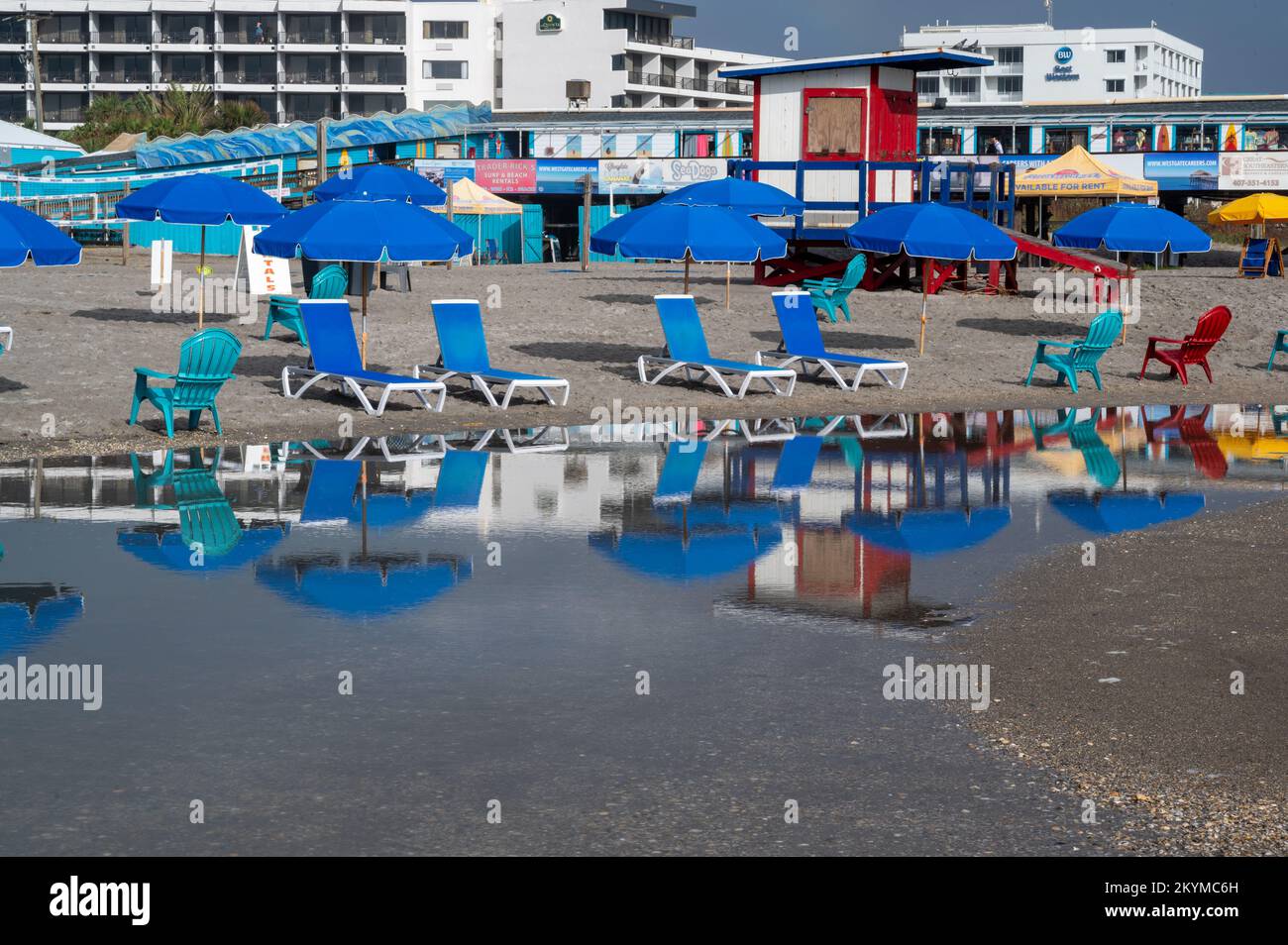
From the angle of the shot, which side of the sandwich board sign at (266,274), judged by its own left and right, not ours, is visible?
front

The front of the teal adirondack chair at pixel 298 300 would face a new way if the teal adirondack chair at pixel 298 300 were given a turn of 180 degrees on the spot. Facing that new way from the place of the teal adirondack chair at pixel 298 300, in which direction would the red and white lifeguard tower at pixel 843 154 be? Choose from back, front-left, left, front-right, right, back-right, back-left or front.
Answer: front

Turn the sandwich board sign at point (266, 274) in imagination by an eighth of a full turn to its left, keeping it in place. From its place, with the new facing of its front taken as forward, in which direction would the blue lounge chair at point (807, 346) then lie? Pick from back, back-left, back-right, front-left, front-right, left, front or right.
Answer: front

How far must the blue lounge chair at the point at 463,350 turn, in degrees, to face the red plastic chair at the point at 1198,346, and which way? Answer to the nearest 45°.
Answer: approximately 45° to its left

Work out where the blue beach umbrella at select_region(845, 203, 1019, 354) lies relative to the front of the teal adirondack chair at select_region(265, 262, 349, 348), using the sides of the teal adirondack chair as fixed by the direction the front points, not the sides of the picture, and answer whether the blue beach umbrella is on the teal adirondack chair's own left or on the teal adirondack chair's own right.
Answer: on the teal adirondack chair's own left

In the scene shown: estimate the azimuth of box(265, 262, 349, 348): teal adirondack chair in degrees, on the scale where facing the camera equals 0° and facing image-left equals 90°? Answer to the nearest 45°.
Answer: approximately 45°

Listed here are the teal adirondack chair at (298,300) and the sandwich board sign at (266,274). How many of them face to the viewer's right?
0

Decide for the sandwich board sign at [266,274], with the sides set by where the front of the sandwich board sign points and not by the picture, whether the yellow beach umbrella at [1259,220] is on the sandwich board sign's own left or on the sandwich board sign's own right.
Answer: on the sandwich board sign's own left

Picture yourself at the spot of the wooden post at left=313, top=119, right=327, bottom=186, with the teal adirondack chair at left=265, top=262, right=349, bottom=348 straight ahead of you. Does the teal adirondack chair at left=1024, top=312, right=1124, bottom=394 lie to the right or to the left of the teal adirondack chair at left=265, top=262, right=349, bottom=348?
left

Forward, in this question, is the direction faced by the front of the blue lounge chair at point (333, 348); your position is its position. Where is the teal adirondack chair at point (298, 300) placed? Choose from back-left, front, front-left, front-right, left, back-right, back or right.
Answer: back-left

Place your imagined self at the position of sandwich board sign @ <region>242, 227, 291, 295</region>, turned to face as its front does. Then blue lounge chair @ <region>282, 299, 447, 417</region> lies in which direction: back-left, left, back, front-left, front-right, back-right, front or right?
front

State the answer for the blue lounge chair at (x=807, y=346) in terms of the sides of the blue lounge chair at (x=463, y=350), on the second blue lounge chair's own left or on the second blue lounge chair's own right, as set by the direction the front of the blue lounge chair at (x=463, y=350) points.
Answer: on the second blue lounge chair's own left

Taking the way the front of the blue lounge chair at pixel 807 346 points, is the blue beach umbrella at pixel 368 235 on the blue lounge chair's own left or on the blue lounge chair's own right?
on the blue lounge chair's own right

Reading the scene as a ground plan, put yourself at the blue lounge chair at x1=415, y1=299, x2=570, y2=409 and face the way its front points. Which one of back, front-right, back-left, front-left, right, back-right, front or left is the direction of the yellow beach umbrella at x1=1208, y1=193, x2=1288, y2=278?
left
